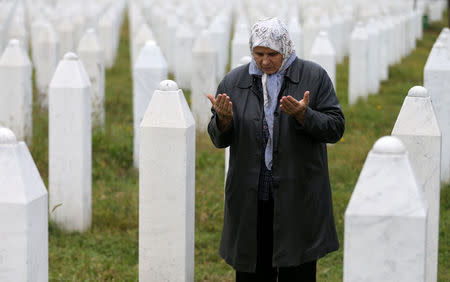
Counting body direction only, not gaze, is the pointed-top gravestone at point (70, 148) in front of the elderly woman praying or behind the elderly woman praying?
behind

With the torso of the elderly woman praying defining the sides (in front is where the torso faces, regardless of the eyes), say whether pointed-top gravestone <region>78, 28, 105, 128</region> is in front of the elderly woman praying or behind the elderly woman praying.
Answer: behind

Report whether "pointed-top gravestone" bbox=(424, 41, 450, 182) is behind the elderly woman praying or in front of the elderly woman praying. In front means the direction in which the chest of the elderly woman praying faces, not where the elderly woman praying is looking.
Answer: behind

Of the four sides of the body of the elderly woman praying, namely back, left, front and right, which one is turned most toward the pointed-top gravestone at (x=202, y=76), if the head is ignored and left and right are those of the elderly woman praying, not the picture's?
back

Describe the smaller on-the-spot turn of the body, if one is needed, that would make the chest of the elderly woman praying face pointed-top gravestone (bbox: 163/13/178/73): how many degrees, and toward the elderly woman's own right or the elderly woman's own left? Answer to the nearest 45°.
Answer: approximately 180°

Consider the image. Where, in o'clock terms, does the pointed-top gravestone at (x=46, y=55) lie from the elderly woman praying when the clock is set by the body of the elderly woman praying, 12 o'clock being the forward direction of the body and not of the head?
The pointed-top gravestone is roughly at 5 o'clock from the elderly woman praying.

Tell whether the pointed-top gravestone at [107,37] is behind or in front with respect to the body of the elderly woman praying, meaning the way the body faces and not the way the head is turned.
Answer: behind

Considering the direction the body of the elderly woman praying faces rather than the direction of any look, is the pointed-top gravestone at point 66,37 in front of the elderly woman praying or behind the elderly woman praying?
behind

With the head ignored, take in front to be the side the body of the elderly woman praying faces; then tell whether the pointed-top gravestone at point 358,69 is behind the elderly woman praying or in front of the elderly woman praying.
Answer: behind

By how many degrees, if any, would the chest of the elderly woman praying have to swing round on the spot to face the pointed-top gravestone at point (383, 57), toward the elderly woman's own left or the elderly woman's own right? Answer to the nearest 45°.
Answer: approximately 180°

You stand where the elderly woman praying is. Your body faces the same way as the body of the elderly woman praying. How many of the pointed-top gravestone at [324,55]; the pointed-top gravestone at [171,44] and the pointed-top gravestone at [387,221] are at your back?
2

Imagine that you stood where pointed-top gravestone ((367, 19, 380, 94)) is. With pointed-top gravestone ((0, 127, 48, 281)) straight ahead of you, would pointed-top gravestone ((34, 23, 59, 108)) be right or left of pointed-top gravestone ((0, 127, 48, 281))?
right

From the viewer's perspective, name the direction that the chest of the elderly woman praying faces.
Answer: toward the camera

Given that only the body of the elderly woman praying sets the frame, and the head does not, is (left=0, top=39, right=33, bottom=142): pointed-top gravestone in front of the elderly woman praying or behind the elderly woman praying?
behind

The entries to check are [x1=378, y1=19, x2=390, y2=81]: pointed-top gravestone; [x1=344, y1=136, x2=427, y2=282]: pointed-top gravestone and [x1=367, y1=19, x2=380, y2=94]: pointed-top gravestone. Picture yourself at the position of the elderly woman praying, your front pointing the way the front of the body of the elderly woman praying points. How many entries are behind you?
2

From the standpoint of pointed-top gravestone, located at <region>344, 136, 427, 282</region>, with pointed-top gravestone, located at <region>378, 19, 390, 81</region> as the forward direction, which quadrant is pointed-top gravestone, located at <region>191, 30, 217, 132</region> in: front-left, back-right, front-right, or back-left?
front-left

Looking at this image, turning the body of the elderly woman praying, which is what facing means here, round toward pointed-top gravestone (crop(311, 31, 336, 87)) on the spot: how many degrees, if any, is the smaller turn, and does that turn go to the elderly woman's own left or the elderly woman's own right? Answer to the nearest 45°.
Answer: approximately 180°
